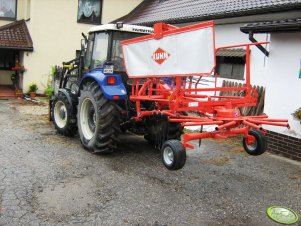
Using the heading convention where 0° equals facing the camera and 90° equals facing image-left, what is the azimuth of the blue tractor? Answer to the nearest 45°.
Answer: approximately 135°

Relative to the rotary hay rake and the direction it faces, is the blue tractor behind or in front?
in front

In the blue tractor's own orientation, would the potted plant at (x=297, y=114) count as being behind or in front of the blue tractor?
behind

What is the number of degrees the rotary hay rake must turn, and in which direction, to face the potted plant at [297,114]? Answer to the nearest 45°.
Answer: approximately 90° to its right

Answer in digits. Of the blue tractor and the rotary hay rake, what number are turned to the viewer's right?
0

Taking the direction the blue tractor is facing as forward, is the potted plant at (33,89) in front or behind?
in front

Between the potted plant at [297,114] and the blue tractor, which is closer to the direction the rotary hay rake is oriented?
the blue tractor

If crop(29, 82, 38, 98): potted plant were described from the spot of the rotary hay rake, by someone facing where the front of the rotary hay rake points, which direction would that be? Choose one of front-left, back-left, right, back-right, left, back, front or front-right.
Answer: front

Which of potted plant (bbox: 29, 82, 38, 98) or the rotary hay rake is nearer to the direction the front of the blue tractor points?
the potted plant

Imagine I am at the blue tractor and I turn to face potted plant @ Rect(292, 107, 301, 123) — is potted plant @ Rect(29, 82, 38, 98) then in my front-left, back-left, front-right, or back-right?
back-left

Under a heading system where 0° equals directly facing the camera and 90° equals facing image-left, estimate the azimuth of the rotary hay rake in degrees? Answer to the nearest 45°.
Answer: approximately 135°
